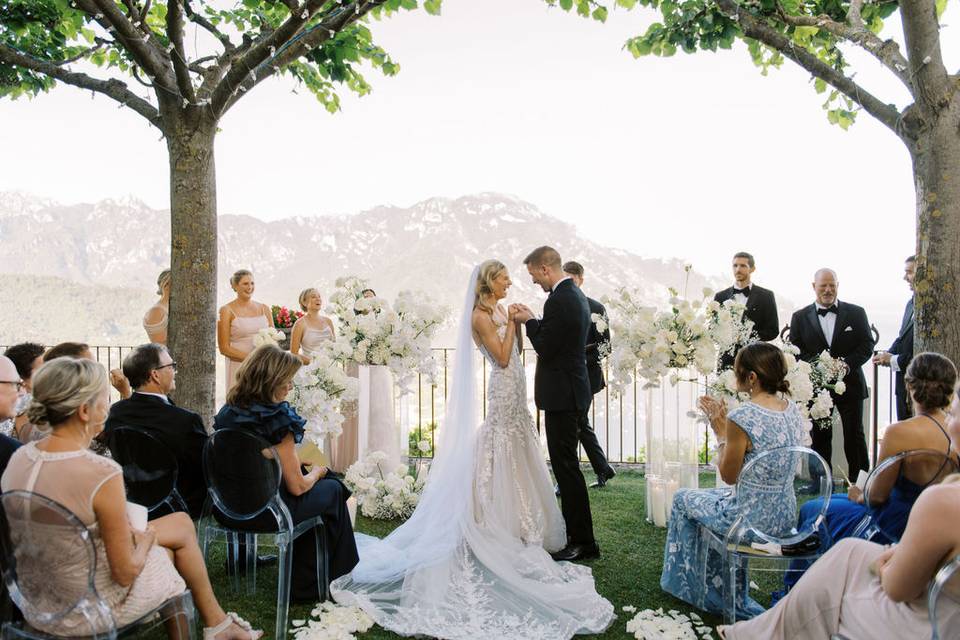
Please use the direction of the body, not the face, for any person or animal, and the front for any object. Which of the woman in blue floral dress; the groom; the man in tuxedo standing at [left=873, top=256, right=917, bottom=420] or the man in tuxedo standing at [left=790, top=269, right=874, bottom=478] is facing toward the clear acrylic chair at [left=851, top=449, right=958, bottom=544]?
the man in tuxedo standing at [left=790, top=269, right=874, bottom=478]

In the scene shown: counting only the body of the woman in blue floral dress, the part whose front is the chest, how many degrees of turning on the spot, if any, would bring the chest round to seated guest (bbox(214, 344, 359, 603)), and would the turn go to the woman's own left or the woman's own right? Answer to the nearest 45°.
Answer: approximately 45° to the woman's own left

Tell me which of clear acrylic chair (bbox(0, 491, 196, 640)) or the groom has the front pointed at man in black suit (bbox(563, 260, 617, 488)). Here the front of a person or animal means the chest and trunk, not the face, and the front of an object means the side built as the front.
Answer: the clear acrylic chair

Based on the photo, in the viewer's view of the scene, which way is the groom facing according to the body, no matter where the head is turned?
to the viewer's left

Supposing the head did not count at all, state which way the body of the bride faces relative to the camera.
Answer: to the viewer's right

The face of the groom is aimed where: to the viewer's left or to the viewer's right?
to the viewer's left

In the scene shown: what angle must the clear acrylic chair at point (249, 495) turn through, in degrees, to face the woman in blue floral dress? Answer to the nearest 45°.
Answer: approximately 45° to its right

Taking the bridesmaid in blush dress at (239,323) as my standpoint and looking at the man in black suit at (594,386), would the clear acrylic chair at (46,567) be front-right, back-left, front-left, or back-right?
front-right

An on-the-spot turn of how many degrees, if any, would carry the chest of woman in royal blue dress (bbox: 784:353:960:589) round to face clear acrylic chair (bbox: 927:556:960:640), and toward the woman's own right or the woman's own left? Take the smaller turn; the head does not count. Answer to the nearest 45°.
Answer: approximately 135° to the woman's own left

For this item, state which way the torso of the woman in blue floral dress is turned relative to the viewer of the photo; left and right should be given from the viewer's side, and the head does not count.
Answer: facing away from the viewer and to the left of the viewer

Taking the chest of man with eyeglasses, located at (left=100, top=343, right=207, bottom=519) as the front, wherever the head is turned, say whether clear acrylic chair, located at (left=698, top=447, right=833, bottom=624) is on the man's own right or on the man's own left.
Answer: on the man's own right

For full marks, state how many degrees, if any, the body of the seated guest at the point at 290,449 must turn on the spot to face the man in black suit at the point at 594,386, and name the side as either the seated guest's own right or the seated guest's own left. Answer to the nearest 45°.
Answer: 0° — they already face them

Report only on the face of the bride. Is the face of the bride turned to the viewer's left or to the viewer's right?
to the viewer's right

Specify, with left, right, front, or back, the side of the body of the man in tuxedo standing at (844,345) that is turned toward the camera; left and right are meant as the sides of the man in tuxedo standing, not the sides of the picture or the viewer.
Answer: front

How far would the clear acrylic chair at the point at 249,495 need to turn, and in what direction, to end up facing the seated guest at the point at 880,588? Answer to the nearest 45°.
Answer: approximately 90° to its right

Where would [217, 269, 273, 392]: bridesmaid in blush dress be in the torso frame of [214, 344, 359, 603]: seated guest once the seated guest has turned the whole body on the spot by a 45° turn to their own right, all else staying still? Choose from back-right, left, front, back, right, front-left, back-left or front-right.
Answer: left

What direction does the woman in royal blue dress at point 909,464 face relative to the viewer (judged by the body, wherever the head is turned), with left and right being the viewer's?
facing away from the viewer and to the left of the viewer

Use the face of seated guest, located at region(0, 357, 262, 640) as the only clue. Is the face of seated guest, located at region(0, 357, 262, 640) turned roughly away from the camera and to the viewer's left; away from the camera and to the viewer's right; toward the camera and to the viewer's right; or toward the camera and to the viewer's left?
away from the camera and to the viewer's right

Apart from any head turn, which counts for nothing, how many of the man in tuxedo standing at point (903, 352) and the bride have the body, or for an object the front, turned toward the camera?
0

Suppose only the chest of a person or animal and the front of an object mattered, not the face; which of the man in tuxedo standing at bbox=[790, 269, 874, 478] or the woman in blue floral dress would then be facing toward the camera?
the man in tuxedo standing

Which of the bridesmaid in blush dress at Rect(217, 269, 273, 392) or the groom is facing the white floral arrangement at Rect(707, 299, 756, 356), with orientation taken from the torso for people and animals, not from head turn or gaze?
the bridesmaid in blush dress

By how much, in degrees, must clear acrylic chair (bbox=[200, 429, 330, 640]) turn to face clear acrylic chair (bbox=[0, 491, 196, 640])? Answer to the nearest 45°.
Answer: approximately 180°

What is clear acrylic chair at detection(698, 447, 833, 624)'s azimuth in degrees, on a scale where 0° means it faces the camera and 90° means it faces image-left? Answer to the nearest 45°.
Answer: approximately 135°
